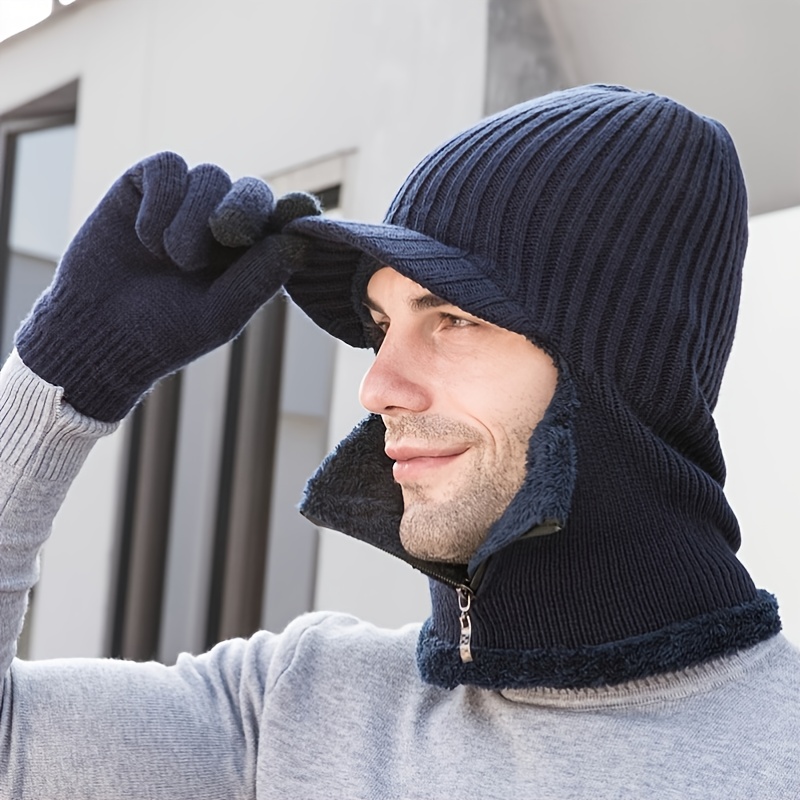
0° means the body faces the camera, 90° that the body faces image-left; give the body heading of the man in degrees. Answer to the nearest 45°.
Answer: approximately 45°
